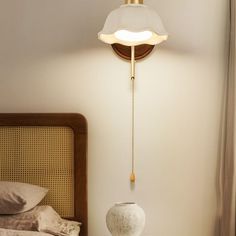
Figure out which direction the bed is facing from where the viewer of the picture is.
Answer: facing the viewer

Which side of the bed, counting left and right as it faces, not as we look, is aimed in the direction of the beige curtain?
left

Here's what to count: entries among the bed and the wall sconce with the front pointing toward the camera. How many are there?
2
